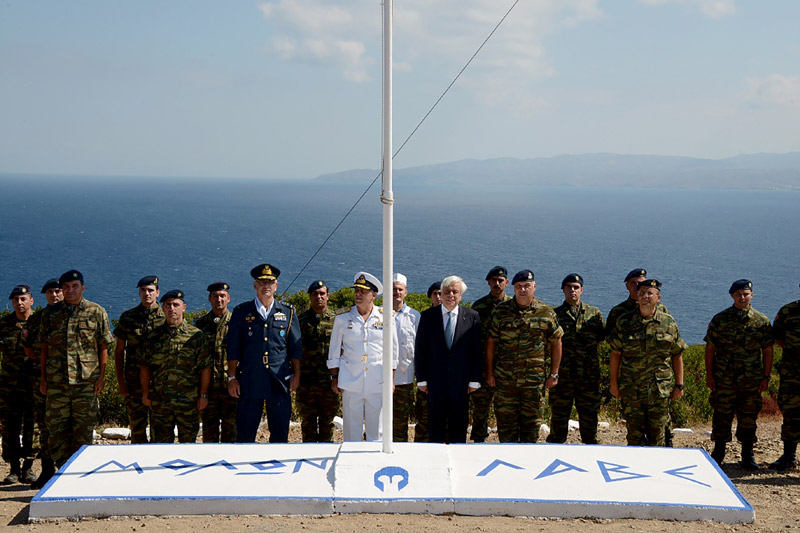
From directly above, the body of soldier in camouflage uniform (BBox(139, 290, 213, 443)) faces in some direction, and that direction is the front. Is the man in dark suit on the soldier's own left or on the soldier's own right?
on the soldier's own left

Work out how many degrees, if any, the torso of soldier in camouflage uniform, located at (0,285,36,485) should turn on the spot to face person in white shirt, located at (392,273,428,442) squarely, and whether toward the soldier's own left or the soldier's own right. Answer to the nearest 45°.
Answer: approximately 45° to the soldier's own left

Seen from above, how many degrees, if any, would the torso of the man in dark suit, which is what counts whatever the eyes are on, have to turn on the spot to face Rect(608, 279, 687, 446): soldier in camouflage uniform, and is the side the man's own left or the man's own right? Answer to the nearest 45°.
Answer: approximately 90° to the man's own left

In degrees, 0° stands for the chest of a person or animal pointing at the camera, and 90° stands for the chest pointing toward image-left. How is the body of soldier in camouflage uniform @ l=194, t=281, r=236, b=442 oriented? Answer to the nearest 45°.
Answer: approximately 0°

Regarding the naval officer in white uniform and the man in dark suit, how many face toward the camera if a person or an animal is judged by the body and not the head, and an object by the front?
2

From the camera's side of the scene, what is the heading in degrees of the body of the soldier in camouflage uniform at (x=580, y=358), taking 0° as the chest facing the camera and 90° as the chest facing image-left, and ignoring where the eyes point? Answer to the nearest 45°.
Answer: approximately 0°
